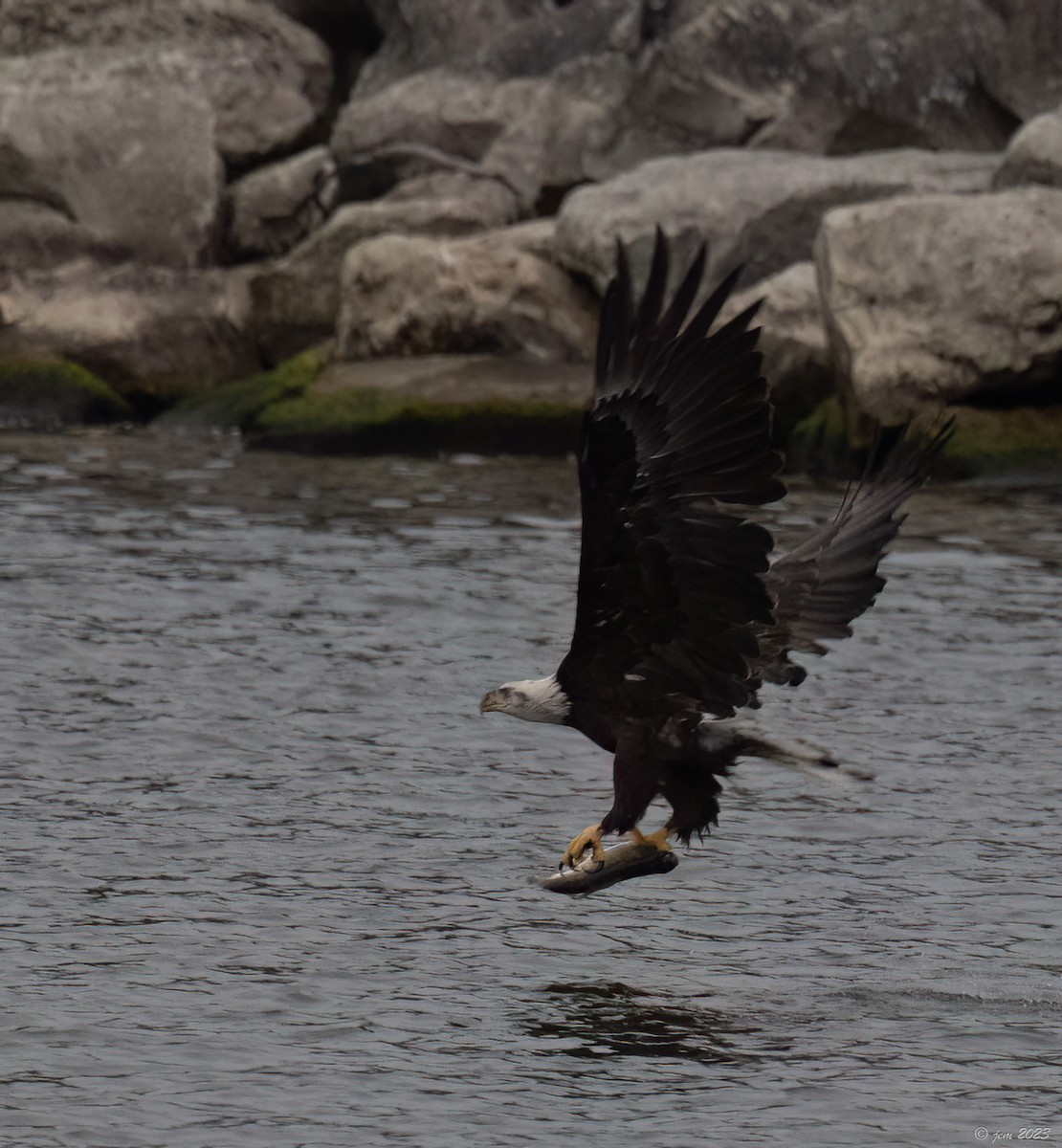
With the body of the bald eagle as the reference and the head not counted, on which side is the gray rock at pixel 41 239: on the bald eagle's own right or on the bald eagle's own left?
on the bald eagle's own right

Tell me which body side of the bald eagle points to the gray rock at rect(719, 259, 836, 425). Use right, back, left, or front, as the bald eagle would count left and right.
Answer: right

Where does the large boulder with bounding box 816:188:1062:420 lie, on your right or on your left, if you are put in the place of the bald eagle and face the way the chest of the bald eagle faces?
on your right

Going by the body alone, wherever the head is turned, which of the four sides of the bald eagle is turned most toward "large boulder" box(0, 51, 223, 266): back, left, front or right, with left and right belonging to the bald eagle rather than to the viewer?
right

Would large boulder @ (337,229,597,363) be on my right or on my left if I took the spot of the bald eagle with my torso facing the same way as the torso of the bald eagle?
on my right

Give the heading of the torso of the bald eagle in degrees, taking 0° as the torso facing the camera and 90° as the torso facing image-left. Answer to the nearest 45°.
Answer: approximately 90°

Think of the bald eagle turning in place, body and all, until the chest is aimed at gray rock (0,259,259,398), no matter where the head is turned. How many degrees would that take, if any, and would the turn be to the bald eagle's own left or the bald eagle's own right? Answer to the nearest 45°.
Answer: approximately 90° to the bald eagle's own right

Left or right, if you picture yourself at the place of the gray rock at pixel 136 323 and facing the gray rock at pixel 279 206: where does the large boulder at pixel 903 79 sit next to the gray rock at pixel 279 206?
right
